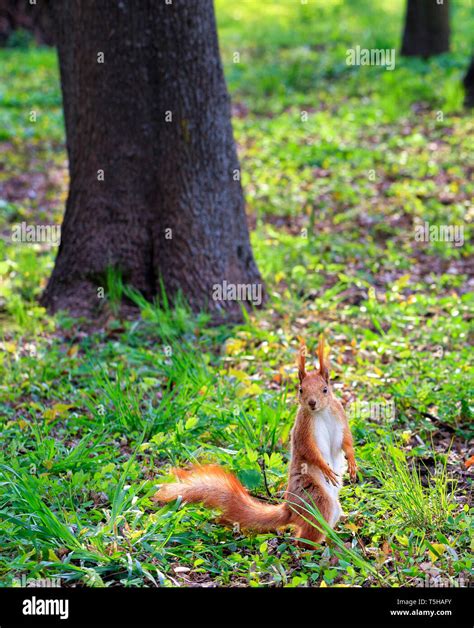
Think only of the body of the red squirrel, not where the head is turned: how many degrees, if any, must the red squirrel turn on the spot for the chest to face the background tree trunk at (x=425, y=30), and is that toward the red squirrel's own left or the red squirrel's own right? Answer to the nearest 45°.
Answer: approximately 135° to the red squirrel's own left

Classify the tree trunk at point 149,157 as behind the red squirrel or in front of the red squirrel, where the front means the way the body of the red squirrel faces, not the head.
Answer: behind

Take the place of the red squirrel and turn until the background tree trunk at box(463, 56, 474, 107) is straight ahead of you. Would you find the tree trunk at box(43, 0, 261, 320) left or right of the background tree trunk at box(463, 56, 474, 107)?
left

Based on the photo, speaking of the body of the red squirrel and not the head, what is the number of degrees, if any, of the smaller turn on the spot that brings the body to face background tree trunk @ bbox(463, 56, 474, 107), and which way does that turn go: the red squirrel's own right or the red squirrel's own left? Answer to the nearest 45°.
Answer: approximately 135° to the red squirrel's own left

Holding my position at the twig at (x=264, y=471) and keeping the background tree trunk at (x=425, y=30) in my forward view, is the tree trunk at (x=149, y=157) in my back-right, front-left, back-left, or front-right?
front-left

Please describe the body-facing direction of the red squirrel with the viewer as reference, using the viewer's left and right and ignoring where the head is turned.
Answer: facing the viewer and to the right of the viewer
